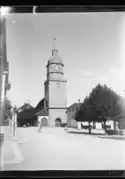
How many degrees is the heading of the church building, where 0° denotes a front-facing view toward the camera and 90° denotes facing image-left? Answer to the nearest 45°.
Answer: approximately 0°

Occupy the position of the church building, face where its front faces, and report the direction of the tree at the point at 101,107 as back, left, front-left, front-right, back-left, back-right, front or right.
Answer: left
